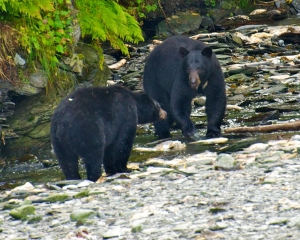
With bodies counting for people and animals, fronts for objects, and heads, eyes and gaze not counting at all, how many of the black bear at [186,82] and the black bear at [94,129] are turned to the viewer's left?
0

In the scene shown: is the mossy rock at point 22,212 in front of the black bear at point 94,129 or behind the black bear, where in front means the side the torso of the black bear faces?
behind

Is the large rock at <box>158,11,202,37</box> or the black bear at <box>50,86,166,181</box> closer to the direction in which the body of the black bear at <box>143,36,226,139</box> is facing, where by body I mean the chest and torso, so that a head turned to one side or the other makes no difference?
the black bear

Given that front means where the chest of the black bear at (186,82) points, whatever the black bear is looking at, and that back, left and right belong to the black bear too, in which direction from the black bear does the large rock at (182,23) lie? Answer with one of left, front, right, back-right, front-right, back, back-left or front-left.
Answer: back-left

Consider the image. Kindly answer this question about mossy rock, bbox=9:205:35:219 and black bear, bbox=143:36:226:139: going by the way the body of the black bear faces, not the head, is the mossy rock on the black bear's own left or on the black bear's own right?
on the black bear's own right

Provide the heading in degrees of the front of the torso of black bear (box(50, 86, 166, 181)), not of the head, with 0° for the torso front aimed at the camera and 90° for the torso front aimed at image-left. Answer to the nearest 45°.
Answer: approximately 225°

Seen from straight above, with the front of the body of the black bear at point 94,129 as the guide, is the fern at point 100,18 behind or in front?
in front

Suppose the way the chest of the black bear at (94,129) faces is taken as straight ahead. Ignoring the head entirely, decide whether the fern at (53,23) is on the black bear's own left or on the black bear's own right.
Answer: on the black bear's own left

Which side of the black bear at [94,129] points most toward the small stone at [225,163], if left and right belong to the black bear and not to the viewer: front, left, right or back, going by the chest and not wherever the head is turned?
front

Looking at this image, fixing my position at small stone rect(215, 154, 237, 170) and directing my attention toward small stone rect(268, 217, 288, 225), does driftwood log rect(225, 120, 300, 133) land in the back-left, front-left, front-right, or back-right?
back-left

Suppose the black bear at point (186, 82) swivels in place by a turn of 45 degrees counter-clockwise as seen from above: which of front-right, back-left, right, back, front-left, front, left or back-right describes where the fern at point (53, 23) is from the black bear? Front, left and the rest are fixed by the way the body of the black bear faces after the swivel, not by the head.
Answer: back

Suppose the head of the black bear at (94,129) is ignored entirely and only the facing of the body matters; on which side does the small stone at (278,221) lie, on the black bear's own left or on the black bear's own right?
on the black bear's own right

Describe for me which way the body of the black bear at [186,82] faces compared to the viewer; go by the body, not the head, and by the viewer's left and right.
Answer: facing the viewer and to the right of the viewer

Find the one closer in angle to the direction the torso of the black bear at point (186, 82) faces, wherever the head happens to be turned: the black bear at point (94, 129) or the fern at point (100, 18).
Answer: the black bear
